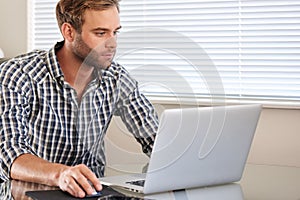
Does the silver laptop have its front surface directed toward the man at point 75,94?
yes

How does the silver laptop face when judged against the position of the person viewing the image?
facing away from the viewer and to the left of the viewer

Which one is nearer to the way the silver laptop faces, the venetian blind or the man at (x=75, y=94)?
the man

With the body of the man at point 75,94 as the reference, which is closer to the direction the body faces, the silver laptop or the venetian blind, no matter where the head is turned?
the silver laptop

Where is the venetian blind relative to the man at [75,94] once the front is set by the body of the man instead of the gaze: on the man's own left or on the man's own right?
on the man's own left

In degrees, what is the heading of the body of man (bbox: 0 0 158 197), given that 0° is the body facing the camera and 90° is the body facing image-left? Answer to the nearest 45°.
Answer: approximately 315°

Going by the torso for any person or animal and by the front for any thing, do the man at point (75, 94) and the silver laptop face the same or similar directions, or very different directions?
very different directions
